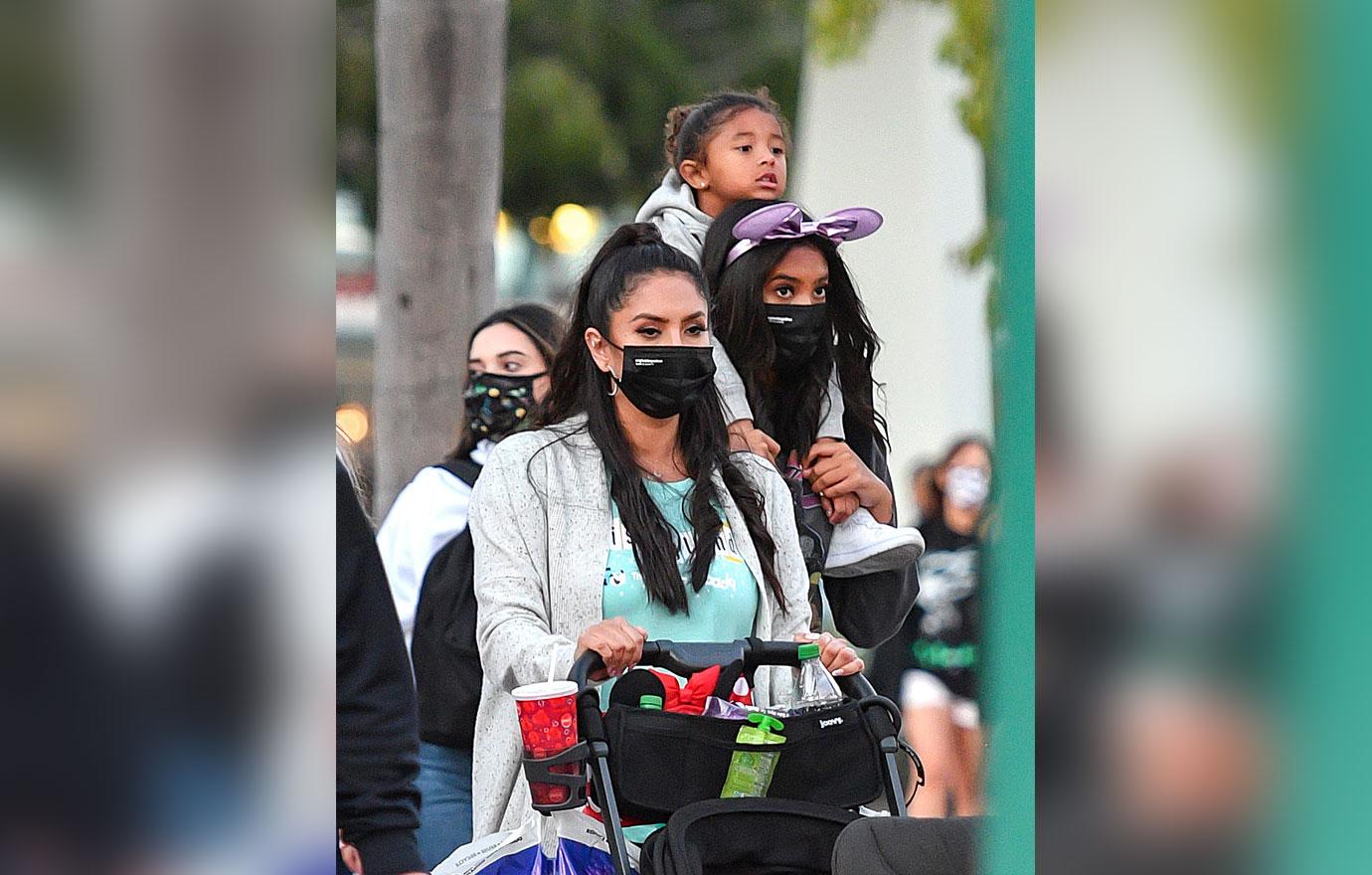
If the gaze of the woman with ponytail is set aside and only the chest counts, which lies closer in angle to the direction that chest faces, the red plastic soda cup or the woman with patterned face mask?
the red plastic soda cup

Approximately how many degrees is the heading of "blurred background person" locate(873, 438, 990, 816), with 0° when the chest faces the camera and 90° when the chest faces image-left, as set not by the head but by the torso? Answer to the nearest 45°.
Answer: approximately 0°

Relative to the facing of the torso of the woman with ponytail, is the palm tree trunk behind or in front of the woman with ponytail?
behind

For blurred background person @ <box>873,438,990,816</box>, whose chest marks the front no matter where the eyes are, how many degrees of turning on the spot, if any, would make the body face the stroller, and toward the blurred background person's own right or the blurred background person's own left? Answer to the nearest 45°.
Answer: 0° — they already face it

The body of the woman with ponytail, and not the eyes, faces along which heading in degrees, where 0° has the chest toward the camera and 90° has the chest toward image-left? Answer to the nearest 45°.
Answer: approximately 315°

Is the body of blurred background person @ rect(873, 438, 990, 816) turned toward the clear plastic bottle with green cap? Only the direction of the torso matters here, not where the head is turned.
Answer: yes

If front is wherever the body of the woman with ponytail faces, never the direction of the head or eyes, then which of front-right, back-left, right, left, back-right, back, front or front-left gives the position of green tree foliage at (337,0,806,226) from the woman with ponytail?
back-left
